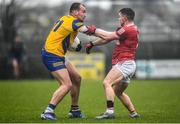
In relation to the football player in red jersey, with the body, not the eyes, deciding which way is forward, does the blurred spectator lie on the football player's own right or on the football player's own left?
on the football player's own right

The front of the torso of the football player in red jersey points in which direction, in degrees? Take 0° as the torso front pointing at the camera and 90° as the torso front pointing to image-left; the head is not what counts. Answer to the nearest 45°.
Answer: approximately 90°
